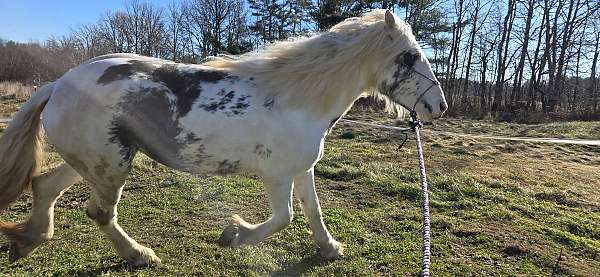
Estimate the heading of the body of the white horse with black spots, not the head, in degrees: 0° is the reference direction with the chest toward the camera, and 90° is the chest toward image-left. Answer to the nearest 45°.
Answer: approximately 270°
